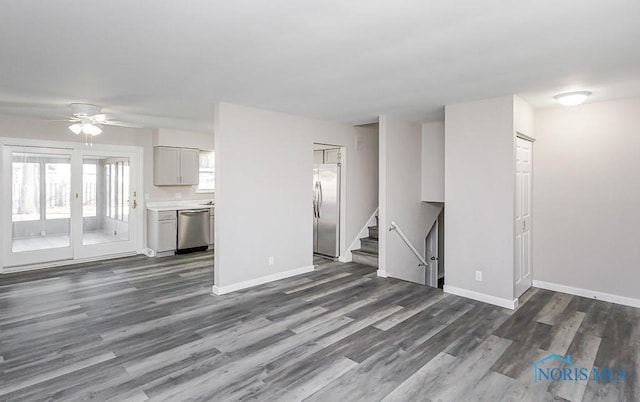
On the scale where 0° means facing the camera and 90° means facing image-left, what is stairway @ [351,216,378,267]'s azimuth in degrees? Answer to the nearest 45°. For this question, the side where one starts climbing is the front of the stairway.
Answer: approximately 45°

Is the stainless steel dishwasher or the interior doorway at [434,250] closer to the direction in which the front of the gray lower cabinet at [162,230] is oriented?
the interior doorway

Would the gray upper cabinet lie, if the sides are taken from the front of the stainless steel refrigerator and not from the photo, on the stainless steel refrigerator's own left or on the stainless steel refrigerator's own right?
on the stainless steel refrigerator's own right

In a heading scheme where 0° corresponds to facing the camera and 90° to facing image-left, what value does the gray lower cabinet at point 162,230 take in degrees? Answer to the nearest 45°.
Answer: approximately 315°

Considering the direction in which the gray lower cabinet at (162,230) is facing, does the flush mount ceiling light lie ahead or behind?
ahead

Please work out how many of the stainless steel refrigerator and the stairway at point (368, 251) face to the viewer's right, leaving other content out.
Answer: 0

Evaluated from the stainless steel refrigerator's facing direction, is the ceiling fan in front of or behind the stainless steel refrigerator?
in front

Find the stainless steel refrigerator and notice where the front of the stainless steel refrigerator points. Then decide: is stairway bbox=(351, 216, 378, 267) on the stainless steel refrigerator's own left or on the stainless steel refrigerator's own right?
on the stainless steel refrigerator's own left

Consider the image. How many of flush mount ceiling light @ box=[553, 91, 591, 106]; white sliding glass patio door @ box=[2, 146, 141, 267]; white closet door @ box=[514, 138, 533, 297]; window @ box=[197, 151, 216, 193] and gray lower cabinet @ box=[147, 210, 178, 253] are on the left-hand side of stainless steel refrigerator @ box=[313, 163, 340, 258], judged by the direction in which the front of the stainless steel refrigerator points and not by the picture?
2

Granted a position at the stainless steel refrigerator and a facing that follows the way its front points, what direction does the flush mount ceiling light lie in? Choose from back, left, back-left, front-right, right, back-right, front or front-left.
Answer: left
